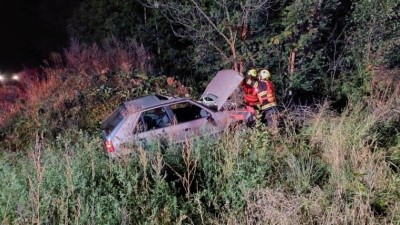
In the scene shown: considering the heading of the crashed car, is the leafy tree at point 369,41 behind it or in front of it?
in front

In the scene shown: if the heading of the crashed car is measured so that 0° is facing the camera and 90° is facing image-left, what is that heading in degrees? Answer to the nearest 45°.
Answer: approximately 225°

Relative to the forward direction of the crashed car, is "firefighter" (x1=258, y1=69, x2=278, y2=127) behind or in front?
in front

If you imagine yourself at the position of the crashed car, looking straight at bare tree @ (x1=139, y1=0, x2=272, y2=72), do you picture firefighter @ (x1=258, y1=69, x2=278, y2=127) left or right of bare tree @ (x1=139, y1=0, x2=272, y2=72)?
right

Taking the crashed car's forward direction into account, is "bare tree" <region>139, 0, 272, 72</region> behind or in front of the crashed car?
in front
